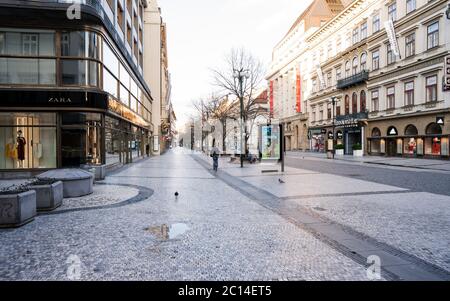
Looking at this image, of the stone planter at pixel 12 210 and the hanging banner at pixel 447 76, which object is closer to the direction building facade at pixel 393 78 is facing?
the stone planter

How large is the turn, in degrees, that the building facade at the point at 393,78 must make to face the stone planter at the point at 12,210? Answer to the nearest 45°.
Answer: approximately 45° to its left

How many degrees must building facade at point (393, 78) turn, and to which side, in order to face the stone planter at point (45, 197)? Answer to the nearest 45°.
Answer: approximately 45° to its left

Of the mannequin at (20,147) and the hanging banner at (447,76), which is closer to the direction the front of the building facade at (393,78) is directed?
the mannequin

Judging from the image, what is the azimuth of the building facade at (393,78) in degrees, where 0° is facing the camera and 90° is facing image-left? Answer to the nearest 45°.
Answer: approximately 45°

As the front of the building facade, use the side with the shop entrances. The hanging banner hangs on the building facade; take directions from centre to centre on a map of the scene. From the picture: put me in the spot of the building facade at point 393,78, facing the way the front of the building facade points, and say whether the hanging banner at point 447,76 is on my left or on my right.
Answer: on my left

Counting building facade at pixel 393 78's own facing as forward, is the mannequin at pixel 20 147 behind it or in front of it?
in front

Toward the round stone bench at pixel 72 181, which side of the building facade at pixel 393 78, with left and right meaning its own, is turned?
front
